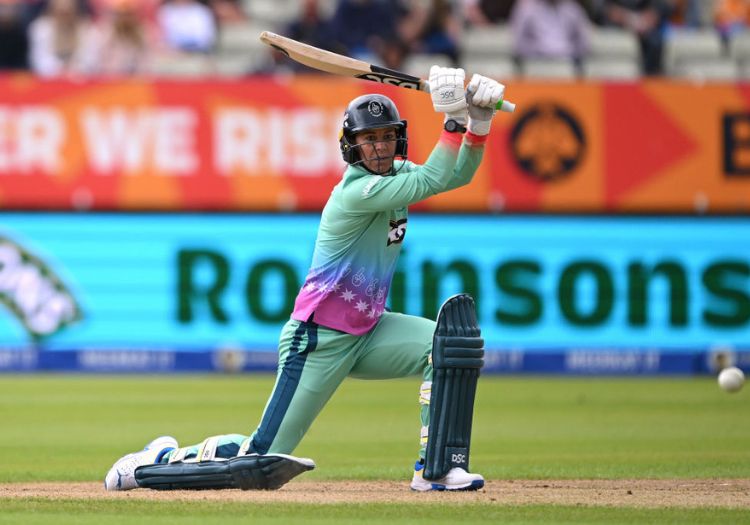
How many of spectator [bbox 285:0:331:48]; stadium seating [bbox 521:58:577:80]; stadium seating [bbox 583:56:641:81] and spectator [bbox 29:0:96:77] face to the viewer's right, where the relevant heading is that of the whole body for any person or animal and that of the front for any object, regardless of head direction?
0

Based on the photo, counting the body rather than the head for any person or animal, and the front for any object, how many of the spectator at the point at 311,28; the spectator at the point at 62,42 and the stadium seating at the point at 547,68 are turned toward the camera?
3

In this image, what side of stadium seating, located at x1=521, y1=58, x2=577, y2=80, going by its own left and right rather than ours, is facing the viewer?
front

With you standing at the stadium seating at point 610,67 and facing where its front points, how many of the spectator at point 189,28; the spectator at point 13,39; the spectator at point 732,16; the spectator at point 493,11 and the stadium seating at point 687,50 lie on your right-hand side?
3

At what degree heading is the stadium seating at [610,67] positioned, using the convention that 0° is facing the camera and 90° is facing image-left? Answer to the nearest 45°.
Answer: approximately 0°

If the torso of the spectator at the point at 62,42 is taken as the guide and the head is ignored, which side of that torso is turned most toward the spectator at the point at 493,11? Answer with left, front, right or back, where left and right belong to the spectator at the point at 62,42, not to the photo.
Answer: left

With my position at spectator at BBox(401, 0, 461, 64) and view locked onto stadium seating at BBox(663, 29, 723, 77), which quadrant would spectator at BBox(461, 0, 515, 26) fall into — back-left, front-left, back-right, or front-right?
front-left

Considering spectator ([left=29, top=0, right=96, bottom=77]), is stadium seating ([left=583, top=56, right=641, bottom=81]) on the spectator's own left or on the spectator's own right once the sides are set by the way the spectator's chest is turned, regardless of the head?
on the spectator's own left

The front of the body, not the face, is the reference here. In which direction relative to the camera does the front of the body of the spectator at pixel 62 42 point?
toward the camera

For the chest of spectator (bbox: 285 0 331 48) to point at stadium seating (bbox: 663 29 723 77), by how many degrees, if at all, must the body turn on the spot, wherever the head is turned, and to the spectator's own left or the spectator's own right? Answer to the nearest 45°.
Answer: approximately 90° to the spectator's own left

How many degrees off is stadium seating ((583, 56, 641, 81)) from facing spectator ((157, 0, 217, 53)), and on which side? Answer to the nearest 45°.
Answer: approximately 90° to its right

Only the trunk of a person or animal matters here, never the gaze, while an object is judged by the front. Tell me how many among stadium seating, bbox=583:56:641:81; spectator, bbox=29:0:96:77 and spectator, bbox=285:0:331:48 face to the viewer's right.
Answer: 0
